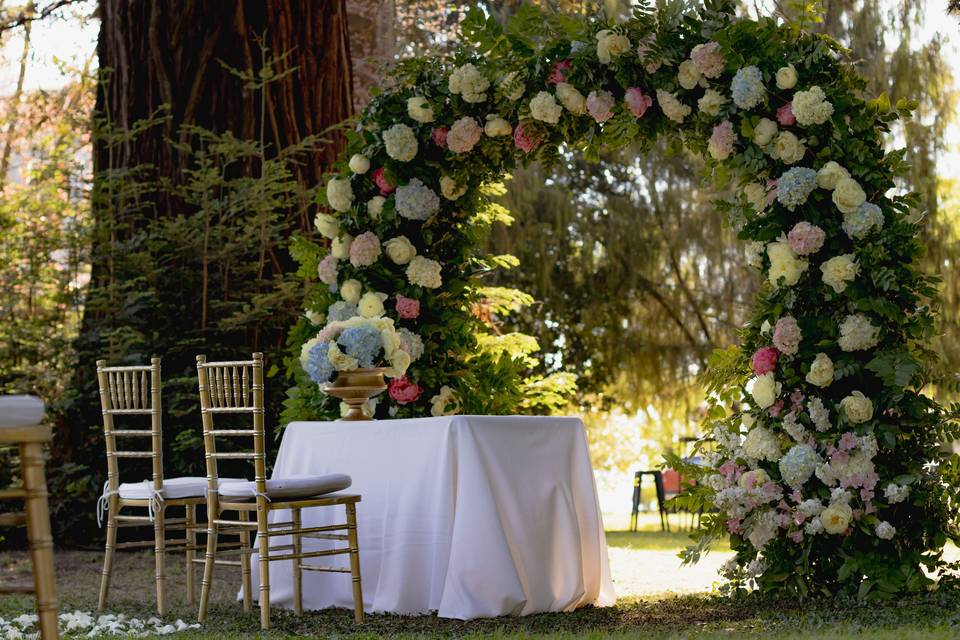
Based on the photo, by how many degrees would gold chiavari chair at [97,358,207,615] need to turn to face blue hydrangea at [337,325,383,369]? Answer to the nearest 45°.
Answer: approximately 45° to its right

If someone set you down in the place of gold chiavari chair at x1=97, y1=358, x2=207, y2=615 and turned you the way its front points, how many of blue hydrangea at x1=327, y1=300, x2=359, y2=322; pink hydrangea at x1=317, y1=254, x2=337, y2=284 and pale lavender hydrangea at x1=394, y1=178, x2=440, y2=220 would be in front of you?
3

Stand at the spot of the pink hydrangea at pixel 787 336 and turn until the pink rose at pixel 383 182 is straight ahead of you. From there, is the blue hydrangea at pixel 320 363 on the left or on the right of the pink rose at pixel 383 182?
left

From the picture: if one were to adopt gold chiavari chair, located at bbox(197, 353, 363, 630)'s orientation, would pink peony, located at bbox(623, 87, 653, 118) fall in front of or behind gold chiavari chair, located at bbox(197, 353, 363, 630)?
in front

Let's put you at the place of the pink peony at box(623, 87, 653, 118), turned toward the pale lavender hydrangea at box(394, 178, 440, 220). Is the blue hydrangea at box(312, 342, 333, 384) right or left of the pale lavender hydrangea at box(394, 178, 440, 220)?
left

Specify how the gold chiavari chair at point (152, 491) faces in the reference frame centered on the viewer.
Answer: facing away from the viewer and to the right of the viewer

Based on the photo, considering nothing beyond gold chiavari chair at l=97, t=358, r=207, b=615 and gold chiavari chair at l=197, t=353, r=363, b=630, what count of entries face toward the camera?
0

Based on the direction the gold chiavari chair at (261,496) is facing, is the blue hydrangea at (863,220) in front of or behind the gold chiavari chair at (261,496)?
in front

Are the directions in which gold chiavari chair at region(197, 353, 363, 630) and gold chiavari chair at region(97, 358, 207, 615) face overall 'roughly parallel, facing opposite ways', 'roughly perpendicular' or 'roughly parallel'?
roughly parallel

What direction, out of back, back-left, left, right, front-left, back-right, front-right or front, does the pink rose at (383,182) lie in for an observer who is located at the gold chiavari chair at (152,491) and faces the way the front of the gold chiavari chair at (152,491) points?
front

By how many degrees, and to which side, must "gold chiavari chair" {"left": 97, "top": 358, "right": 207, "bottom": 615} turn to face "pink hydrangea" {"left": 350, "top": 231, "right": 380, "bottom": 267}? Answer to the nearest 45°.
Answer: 0° — it already faces it

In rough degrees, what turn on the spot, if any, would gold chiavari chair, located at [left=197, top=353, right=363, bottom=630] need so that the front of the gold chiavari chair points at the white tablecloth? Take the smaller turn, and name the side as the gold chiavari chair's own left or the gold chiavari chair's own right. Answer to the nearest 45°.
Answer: approximately 45° to the gold chiavari chair's own right

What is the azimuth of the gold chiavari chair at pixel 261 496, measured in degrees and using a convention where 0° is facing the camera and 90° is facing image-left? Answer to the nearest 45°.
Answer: approximately 225°
